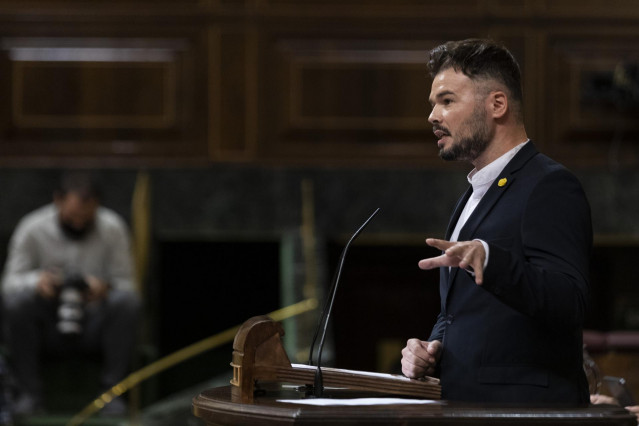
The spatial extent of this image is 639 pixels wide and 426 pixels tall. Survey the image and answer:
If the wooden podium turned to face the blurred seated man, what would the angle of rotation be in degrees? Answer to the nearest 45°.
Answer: approximately 45° to its right

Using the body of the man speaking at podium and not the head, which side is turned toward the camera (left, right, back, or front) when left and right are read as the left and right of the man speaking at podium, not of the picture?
left

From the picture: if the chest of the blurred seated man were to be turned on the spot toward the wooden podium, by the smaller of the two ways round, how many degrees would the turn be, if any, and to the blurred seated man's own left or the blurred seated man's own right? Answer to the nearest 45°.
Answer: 0° — they already face it

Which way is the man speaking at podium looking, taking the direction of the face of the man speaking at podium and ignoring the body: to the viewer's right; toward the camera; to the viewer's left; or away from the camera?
to the viewer's left

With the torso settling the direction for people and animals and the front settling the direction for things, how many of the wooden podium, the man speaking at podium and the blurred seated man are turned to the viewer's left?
2

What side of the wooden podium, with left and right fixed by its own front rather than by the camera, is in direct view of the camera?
left

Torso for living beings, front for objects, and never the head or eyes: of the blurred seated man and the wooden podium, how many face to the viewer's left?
1

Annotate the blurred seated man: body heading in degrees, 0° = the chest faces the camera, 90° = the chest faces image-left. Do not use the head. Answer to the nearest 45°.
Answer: approximately 0°

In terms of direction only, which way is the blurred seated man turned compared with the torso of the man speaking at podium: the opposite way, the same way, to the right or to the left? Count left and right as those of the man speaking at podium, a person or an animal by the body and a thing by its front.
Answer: to the left
